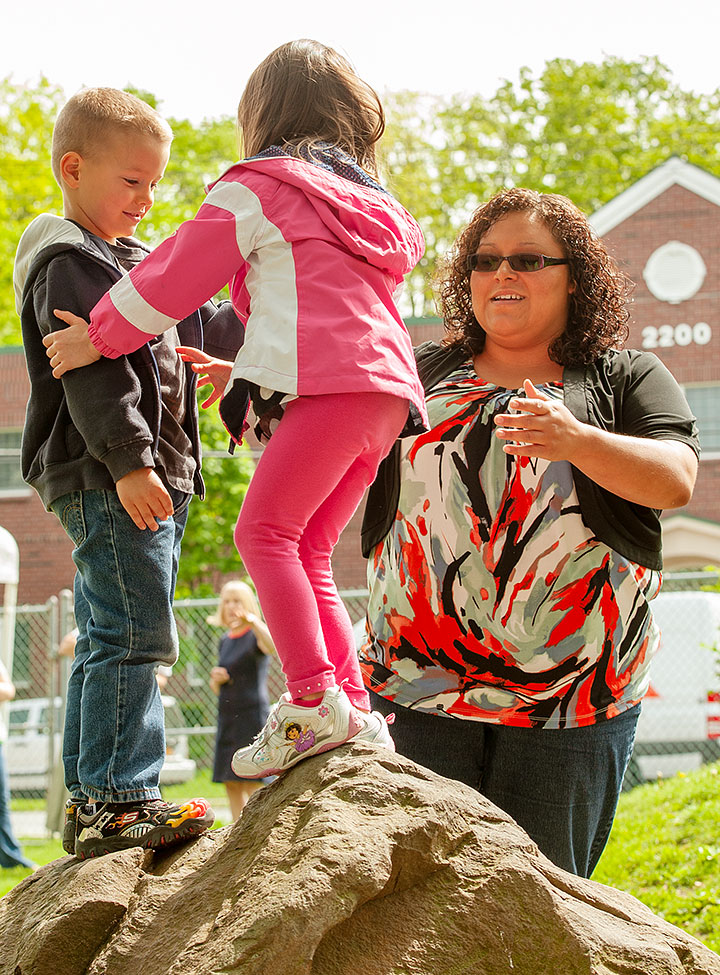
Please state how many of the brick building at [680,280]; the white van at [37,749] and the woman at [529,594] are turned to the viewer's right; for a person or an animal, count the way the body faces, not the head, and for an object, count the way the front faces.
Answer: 1

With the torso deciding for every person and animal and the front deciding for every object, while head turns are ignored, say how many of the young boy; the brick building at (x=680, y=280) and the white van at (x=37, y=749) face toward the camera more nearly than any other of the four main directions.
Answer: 1

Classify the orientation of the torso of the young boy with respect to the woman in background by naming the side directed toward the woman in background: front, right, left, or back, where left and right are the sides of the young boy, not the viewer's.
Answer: left

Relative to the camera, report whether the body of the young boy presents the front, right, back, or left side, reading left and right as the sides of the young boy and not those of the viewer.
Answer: right

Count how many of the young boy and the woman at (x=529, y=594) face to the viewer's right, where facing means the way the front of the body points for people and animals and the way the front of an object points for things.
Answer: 1

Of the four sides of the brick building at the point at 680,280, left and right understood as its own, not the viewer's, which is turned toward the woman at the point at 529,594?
front

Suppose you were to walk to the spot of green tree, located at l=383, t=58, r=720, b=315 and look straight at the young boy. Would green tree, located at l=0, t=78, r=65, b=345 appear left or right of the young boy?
right

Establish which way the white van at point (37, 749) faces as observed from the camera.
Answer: facing to the right of the viewer

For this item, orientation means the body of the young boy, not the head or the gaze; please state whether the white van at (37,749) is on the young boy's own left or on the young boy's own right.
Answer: on the young boy's own left

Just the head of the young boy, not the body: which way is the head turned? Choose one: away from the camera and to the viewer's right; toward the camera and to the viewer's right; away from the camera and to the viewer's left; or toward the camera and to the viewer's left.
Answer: toward the camera and to the viewer's right

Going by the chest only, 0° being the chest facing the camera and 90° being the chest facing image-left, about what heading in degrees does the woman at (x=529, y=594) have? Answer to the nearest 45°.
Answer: approximately 45°

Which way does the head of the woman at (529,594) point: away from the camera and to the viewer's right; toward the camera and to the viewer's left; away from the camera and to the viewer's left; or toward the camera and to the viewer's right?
toward the camera and to the viewer's left

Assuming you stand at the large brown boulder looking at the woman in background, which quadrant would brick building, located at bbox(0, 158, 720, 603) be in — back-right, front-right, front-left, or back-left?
front-right

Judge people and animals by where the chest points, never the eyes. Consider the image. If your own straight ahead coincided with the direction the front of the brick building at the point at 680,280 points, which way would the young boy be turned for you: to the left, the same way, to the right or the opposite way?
to the left

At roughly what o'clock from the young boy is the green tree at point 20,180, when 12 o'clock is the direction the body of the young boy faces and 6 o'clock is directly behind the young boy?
The green tree is roughly at 9 o'clock from the young boy.

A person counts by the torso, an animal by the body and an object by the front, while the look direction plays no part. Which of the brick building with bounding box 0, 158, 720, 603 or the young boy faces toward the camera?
the brick building

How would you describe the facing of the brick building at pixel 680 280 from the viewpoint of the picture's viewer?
facing the viewer
